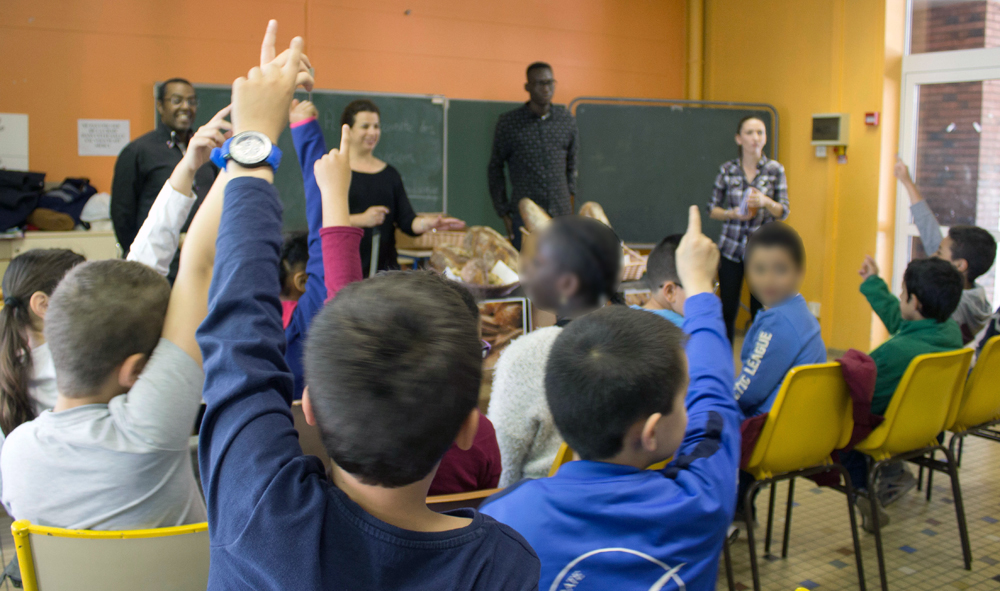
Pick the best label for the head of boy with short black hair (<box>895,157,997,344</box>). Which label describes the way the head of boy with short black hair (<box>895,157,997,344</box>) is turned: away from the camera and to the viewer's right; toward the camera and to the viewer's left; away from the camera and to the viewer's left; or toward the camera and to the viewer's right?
away from the camera and to the viewer's left

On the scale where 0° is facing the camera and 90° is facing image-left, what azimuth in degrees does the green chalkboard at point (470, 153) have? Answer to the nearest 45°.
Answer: approximately 0°

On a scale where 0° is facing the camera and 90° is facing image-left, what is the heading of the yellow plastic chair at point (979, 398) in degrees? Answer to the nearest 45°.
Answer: approximately 135°

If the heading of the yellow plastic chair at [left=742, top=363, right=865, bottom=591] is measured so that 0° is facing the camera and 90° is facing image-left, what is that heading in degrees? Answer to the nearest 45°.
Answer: approximately 135°

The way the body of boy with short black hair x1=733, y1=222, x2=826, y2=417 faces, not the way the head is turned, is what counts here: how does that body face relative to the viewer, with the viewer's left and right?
facing to the left of the viewer

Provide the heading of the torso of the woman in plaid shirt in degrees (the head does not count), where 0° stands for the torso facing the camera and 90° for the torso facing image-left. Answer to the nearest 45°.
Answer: approximately 0°

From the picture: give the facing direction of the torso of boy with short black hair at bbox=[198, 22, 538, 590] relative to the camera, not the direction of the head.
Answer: away from the camera

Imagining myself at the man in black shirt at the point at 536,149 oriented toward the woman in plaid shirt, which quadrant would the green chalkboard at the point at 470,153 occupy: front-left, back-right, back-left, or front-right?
back-left

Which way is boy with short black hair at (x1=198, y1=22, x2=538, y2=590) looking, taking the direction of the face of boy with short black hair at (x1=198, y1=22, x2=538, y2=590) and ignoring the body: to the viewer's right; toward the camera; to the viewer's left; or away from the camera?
away from the camera
